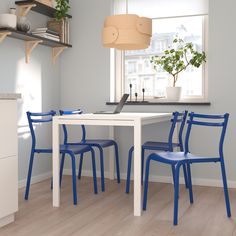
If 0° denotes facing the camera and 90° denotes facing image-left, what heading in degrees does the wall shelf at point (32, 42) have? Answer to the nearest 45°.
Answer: approximately 315°

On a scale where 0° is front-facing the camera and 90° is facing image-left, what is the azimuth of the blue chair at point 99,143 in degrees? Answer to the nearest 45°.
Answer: approximately 315°
